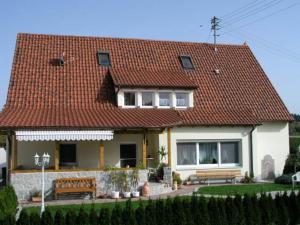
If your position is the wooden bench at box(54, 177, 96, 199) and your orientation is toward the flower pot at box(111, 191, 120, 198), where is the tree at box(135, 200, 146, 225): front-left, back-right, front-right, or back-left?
front-right

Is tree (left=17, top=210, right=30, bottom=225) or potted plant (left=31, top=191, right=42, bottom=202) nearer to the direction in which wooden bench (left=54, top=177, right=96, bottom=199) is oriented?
the tree

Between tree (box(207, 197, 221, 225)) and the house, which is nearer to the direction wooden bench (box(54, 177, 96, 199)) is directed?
the tree

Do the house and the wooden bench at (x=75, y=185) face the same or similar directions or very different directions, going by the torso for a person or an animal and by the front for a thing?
same or similar directions

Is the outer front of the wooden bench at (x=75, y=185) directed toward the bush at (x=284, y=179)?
no

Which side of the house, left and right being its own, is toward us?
front

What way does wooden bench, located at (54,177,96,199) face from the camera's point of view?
toward the camera

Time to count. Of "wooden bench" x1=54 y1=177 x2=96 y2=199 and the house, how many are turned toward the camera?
2

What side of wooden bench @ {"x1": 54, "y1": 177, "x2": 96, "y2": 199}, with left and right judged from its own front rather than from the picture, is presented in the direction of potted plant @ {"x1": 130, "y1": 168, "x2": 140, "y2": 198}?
left

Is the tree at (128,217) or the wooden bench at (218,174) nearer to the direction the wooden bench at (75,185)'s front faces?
the tree

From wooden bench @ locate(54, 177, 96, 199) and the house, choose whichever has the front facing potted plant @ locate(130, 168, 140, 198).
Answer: the house

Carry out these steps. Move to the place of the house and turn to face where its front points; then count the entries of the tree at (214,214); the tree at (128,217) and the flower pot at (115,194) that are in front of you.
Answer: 3

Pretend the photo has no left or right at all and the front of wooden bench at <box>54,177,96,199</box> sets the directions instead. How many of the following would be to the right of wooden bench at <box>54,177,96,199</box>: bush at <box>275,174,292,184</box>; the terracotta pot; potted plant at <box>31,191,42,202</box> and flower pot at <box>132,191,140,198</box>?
1

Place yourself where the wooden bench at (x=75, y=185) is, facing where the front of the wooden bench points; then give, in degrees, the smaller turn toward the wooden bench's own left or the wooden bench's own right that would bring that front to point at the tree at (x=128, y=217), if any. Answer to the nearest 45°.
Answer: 0° — it already faces it

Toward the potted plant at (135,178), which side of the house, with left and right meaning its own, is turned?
front

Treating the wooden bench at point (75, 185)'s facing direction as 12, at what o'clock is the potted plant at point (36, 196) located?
The potted plant is roughly at 3 o'clock from the wooden bench.

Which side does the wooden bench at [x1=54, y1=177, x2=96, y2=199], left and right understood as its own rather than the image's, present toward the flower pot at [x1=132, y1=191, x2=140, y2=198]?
left

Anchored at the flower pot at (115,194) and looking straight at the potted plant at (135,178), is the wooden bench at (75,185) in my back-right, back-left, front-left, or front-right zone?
back-left
